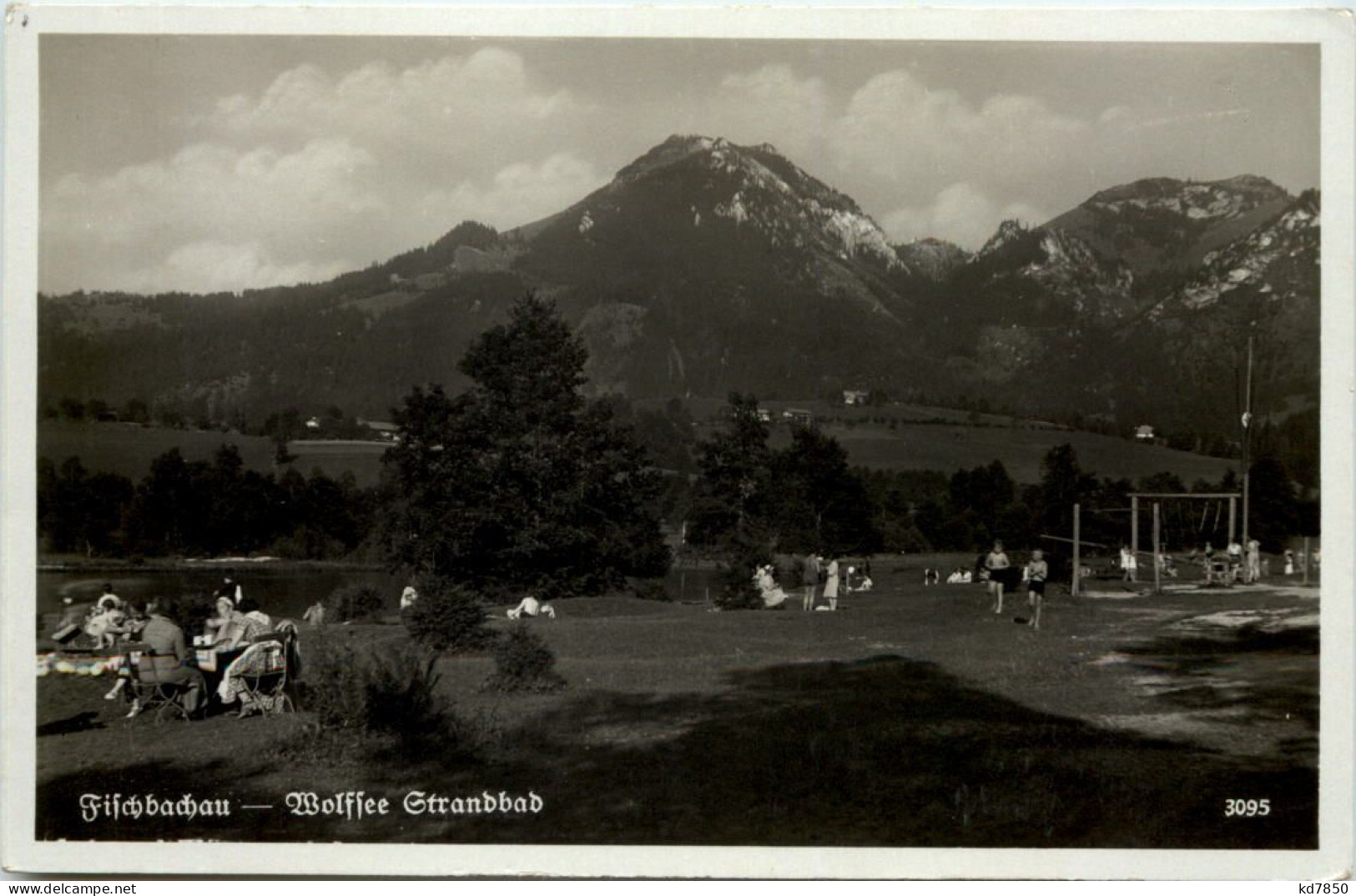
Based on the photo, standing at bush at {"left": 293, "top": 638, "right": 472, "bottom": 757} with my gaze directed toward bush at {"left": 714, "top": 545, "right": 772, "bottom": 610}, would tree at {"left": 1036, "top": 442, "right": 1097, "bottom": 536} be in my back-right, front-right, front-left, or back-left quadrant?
front-right

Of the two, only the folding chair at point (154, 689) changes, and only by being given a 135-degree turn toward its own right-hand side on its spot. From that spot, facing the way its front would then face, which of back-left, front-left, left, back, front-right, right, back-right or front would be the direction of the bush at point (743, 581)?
left
